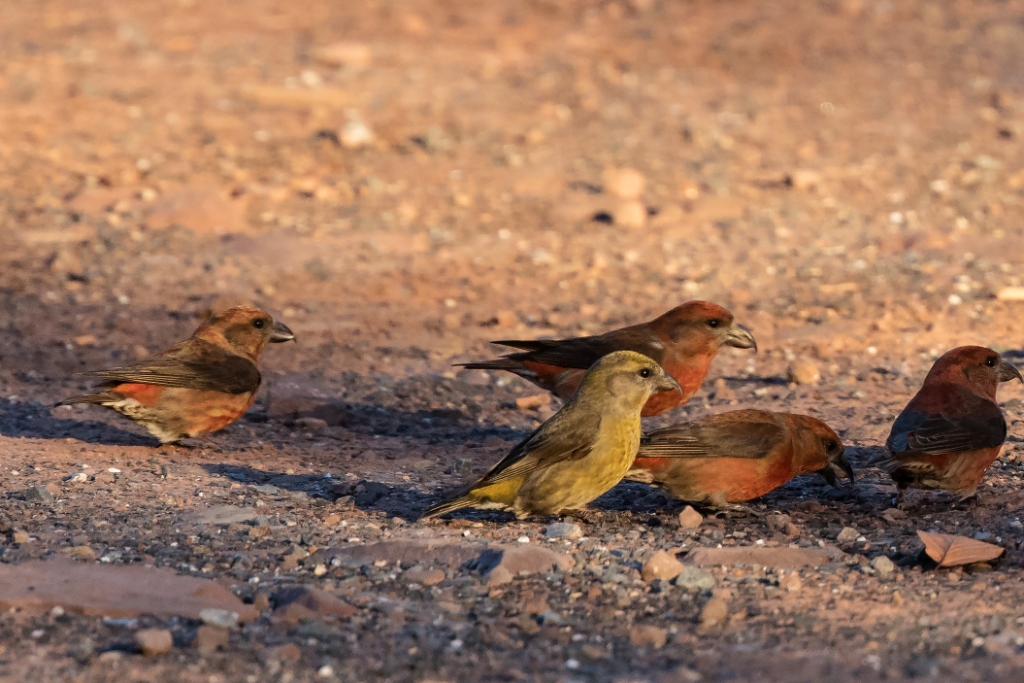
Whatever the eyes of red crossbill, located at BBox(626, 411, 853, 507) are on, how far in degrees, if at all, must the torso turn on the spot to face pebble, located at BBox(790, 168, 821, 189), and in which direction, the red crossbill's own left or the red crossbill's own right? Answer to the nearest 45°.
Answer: approximately 90° to the red crossbill's own left

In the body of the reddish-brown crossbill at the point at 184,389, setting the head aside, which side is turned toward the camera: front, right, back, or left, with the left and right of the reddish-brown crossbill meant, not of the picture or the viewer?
right

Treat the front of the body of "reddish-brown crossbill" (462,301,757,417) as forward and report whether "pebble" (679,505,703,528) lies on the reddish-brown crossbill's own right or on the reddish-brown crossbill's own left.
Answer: on the reddish-brown crossbill's own right

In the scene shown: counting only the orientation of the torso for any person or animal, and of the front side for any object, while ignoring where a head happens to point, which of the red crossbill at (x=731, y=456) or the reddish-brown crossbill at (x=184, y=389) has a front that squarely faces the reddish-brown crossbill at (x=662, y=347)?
the reddish-brown crossbill at (x=184, y=389)

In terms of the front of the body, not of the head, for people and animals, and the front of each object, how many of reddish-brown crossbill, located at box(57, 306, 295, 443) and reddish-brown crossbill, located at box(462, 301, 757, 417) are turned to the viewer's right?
2

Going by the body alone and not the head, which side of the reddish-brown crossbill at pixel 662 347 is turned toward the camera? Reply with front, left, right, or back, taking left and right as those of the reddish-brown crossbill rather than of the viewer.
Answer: right

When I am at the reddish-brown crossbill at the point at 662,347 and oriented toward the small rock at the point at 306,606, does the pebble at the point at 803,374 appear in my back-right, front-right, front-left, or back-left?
back-left

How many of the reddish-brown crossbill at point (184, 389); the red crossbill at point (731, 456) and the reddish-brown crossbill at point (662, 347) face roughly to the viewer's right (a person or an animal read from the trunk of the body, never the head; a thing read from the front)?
3

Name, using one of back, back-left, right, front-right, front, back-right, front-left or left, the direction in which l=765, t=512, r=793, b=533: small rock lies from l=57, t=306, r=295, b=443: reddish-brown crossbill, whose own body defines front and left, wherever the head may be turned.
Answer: front-right

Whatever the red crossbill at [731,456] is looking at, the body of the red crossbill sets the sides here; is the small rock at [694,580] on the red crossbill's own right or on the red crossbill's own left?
on the red crossbill's own right

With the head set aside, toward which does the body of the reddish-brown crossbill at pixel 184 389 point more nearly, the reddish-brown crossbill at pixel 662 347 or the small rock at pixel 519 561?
the reddish-brown crossbill

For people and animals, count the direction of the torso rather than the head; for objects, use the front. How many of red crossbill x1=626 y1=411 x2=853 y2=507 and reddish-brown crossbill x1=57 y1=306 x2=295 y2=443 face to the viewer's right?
2

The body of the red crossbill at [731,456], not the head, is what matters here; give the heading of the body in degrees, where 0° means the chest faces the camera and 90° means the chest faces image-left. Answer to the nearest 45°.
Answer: approximately 270°
